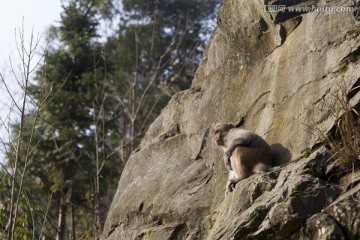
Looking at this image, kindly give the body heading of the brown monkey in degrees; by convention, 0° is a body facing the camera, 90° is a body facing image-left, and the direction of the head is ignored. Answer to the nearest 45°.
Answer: approximately 90°
